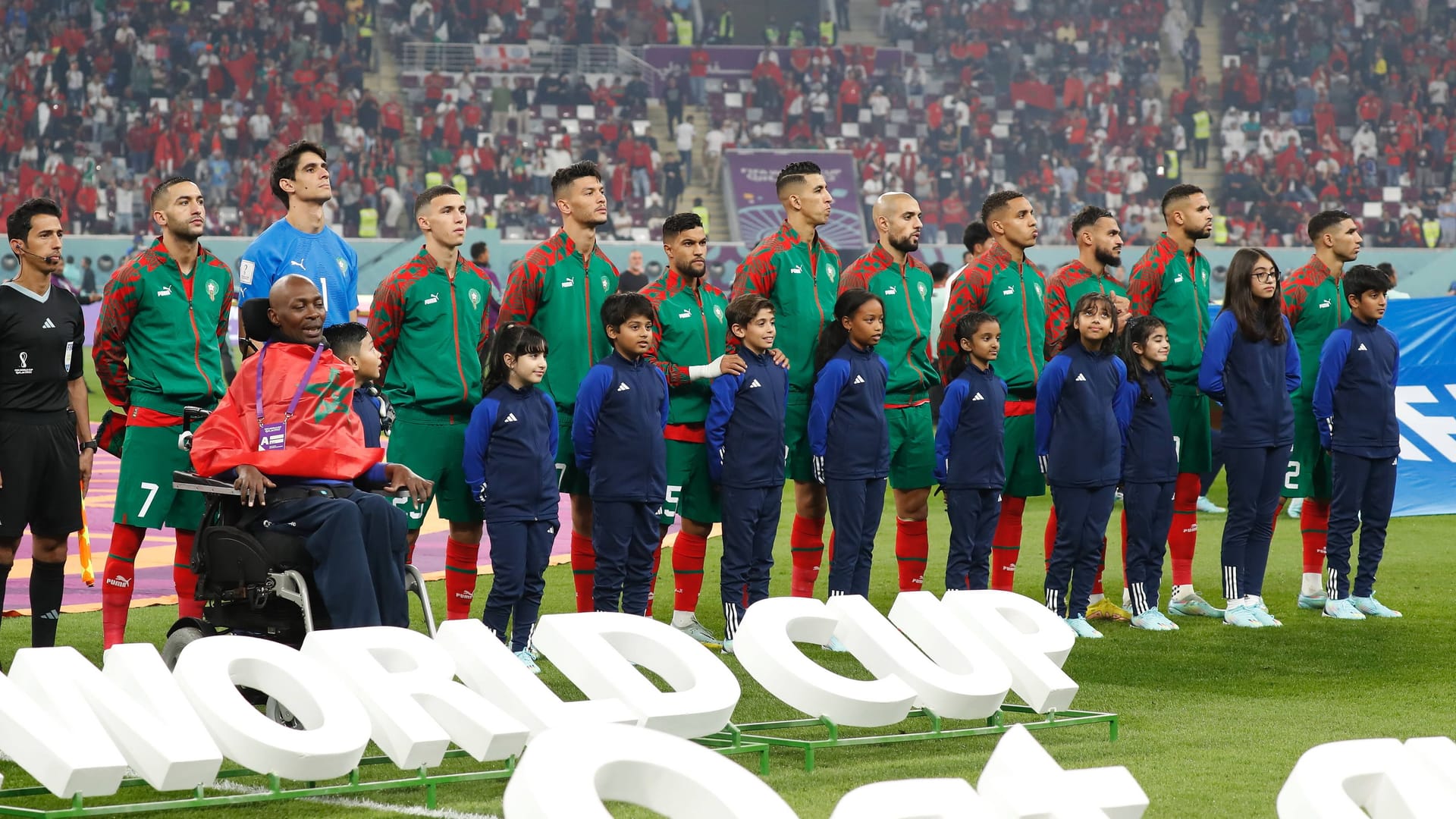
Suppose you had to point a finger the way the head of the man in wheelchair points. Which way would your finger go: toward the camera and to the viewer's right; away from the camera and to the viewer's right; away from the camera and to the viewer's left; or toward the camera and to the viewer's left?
toward the camera and to the viewer's right

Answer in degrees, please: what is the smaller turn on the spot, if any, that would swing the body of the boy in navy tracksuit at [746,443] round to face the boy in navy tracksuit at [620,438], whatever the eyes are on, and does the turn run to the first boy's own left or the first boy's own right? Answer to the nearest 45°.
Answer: approximately 90° to the first boy's own right

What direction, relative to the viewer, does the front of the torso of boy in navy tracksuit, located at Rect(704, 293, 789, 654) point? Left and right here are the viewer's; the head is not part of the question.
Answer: facing the viewer and to the right of the viewer

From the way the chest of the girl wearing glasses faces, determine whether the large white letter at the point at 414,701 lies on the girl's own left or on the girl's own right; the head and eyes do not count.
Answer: on the girl's own right

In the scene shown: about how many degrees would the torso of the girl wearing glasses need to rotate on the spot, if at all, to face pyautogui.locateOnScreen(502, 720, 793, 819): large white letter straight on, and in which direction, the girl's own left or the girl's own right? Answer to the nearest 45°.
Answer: approximately 45° to the girl's own right

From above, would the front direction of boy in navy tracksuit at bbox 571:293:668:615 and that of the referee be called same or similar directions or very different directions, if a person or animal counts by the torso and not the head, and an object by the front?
same or similar directions

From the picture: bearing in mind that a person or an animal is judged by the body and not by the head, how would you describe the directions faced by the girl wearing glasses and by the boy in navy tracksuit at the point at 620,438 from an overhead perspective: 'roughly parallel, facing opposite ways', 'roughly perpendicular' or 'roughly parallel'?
roughly parallel

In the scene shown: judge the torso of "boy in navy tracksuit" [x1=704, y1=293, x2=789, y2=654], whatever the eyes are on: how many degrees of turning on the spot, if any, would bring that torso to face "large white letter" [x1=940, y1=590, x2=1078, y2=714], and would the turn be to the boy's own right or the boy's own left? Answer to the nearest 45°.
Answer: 0° — they already face it

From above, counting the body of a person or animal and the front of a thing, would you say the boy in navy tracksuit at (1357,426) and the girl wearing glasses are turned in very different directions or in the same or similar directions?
same or similar directions

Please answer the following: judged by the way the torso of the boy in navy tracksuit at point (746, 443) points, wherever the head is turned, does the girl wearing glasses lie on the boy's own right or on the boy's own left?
on the boy's own left

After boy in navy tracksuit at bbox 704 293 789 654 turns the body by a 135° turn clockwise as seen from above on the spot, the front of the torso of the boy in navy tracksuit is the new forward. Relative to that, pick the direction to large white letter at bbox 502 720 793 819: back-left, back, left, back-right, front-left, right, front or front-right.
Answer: left

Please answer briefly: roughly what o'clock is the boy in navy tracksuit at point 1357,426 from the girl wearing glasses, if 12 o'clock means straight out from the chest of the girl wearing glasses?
The boy in navy tracksuit is roughly at 9 o'clock from the girl wearing glasses.

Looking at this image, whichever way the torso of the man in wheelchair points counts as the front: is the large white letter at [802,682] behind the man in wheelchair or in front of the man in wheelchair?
in front

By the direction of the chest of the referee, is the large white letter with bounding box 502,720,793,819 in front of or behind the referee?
in front

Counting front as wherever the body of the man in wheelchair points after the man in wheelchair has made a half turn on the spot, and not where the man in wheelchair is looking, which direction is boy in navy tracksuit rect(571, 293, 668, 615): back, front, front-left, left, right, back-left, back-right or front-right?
right
